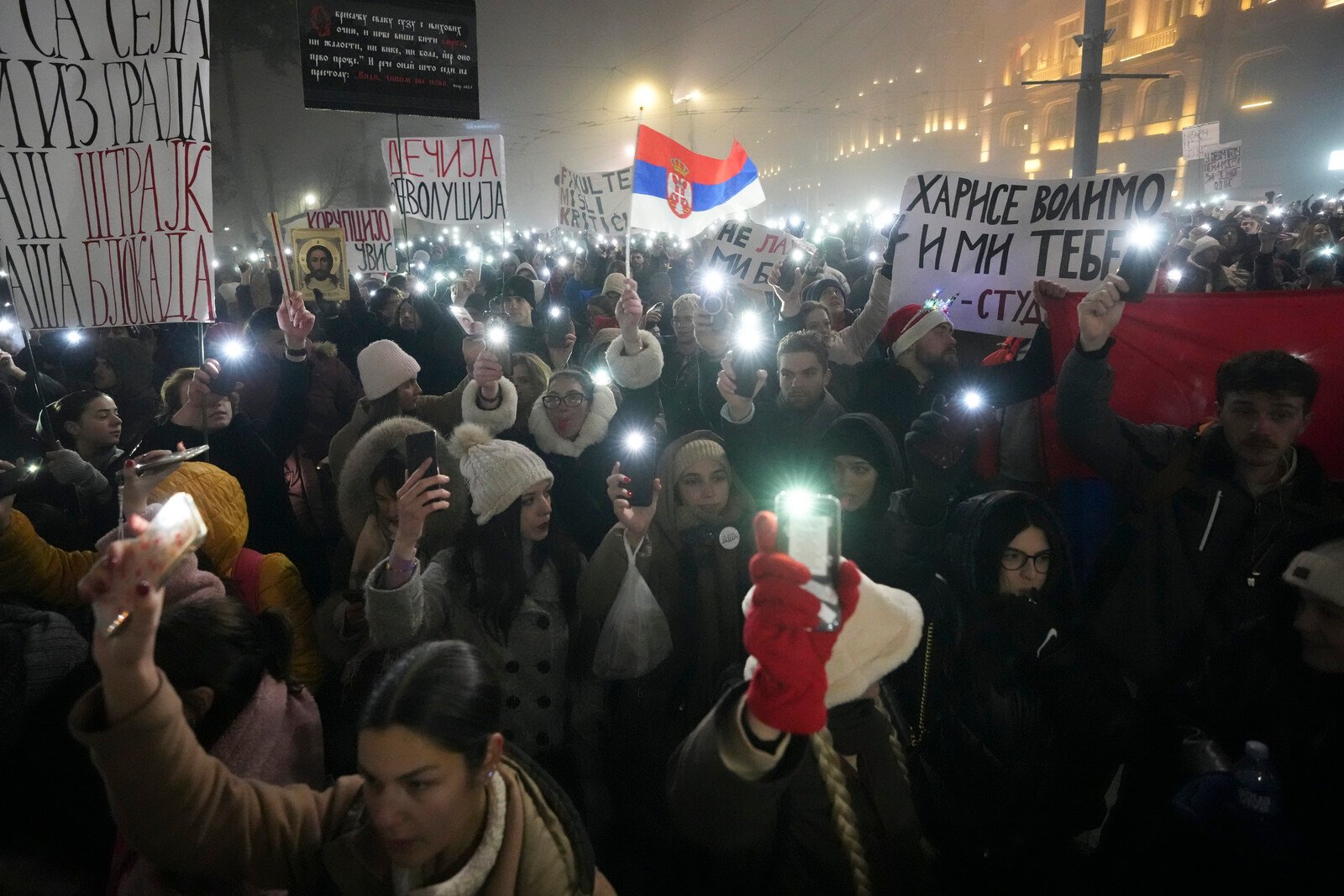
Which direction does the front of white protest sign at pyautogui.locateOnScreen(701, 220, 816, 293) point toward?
toward the camera

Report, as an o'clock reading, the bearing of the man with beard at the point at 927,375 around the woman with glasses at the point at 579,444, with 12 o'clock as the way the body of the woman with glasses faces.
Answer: The man with beard is roughly at 9 o'clock from the woman with glasses.

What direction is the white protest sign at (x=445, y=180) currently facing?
toward the camera

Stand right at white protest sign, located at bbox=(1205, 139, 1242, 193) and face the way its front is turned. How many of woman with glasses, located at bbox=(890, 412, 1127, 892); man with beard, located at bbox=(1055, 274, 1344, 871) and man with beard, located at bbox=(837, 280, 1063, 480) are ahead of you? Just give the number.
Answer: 3

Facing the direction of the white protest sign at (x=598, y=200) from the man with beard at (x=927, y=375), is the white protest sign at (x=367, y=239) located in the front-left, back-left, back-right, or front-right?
front-left

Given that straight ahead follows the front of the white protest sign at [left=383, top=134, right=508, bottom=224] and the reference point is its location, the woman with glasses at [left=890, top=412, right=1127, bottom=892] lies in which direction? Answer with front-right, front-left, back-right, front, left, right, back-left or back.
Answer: front

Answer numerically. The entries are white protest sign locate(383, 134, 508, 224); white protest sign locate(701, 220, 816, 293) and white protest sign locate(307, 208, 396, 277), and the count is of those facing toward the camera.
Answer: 3

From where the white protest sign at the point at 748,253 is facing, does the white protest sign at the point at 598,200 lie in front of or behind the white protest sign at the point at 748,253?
behind

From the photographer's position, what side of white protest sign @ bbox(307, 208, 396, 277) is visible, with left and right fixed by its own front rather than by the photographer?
front

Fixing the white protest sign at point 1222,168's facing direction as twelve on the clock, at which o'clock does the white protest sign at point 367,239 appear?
the white protest sign at point 367,239 is roughly at 1 o'clock from the white protest sign at point 1222,168.

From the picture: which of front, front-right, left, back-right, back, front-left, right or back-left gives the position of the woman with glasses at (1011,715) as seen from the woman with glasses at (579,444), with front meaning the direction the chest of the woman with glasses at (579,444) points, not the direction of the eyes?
front-left

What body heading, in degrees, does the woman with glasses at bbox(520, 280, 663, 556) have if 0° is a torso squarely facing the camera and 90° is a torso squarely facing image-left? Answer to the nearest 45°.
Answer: approximately 0°

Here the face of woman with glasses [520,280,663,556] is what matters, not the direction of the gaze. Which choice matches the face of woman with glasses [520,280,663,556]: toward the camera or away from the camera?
toward the camera

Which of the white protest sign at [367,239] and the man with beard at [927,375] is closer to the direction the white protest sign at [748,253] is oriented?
the man with beard

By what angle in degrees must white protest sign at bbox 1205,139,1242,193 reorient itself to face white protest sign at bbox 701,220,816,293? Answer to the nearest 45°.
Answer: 0° — it already faces it
